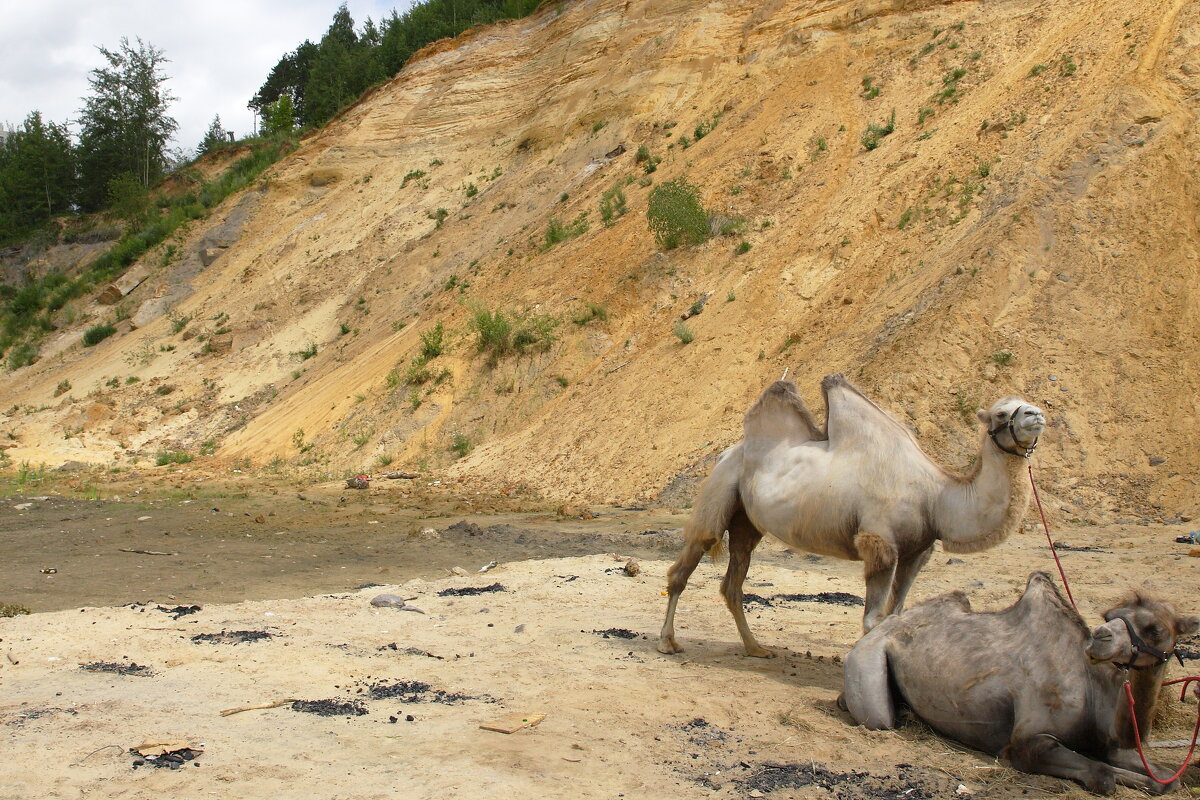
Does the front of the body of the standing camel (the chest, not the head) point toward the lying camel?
no

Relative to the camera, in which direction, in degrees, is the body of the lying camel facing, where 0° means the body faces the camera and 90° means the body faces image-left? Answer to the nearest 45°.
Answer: approximately 315°

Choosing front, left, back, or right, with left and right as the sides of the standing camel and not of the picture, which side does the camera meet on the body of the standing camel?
right

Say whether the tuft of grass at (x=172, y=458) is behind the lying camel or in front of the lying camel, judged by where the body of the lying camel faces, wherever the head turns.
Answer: behind

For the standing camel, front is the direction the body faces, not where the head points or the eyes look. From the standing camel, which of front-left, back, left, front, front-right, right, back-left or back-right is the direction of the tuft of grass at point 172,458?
back-left

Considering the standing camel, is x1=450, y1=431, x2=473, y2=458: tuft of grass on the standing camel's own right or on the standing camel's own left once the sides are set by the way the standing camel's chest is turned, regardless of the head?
on the standing camel's own left

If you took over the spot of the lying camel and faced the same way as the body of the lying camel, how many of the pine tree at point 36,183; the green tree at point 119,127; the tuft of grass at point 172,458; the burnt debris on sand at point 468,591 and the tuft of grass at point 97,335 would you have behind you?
5

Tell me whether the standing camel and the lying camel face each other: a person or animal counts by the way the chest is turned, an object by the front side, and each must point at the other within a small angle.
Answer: no

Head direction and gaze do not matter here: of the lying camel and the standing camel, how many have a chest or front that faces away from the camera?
0

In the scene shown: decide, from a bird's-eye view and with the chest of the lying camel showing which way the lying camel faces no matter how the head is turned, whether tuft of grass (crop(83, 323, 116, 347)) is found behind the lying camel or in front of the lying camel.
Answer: behind

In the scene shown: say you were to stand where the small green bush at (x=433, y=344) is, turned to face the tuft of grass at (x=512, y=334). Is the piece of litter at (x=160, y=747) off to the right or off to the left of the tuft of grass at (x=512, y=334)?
right

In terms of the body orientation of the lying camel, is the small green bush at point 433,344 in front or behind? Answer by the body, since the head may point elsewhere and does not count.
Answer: behind

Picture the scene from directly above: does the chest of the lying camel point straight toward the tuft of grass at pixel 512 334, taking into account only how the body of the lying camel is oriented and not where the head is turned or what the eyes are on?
no

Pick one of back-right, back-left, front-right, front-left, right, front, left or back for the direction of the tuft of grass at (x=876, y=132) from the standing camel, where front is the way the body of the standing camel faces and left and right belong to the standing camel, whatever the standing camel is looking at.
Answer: left

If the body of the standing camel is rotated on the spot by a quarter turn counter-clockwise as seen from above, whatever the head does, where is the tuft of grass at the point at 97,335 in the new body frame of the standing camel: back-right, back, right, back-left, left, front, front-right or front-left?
front-left

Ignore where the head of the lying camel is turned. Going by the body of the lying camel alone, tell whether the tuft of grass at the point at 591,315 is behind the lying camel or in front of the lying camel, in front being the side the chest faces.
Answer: behind

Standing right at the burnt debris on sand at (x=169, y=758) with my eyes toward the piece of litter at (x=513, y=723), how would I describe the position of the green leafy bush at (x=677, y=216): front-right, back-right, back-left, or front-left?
front-left
